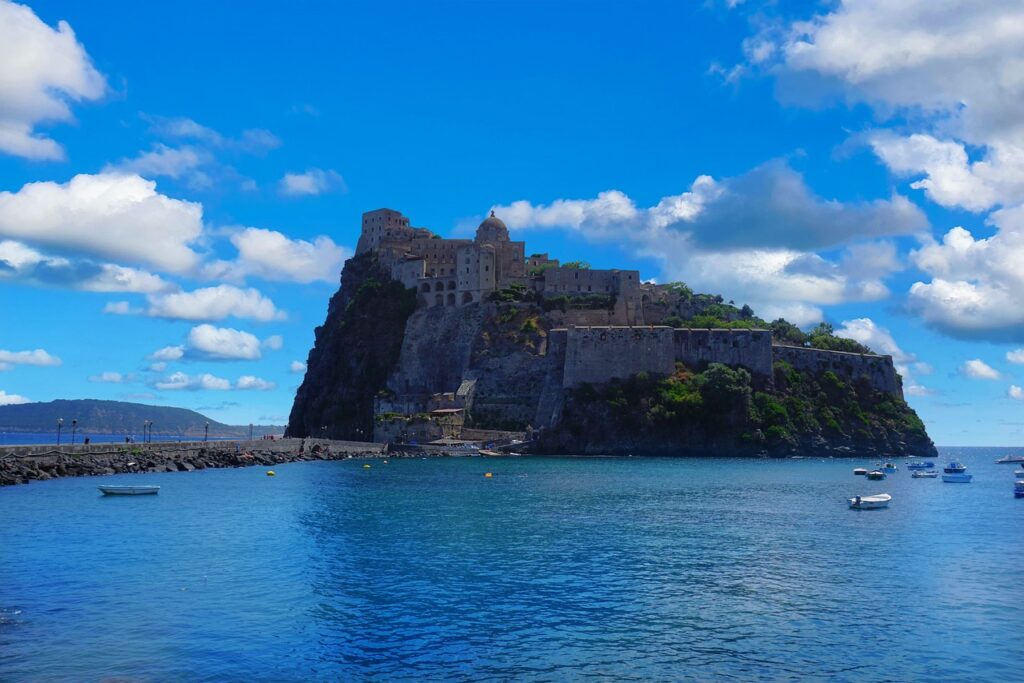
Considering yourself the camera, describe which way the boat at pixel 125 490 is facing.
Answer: facing to the left of the viewer

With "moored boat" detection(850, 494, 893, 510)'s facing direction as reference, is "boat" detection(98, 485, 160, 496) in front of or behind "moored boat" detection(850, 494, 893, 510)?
behind

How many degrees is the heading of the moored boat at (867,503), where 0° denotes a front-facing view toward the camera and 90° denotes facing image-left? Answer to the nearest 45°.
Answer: approximately 270°

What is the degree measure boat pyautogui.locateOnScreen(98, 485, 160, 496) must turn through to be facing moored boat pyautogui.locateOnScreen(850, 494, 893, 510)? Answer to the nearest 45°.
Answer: approximately 135° to its left
